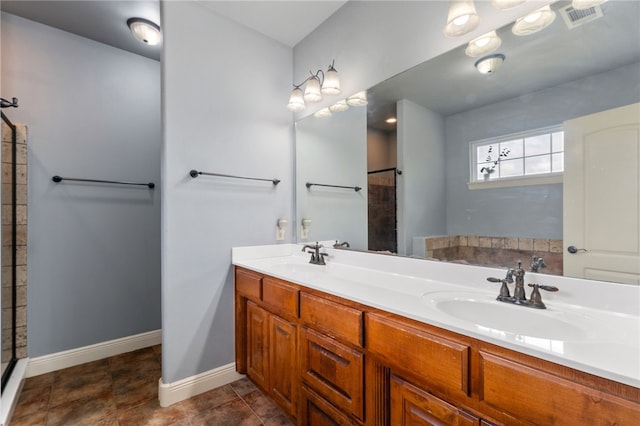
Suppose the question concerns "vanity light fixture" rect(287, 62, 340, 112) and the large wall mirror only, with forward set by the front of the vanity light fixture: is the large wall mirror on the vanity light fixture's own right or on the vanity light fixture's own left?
on the vanity light fixture's own left

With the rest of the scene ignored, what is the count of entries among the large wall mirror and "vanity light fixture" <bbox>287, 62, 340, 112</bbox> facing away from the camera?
0

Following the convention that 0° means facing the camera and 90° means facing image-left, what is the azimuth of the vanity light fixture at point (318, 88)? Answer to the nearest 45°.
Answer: approximately 45°

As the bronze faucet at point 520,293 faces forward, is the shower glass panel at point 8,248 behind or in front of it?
in front

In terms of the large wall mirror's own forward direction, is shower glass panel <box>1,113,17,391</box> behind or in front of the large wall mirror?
in front

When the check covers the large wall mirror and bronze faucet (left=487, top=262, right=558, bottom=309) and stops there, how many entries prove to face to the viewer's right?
0

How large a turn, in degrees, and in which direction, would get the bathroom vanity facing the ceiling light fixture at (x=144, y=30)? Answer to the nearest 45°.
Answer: approximately 45° to its right

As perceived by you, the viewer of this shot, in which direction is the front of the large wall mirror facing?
facing the viewer and to the left of the viewer

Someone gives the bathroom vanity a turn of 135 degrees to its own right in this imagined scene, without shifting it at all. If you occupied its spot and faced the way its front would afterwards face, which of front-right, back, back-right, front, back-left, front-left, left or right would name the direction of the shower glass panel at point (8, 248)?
left
